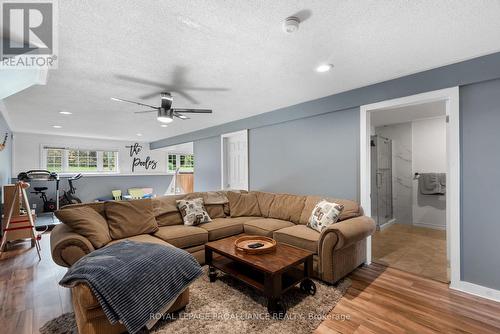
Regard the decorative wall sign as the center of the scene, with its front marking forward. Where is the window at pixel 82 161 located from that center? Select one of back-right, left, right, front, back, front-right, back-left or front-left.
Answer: right

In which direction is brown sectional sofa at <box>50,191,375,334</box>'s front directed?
toward the camera

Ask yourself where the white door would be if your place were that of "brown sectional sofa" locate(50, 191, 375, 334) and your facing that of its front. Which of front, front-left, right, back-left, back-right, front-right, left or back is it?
back

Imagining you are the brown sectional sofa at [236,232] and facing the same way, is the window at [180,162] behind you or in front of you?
behind

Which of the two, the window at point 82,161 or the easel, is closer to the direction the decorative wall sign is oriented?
the easel

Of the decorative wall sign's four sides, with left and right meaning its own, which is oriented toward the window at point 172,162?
left

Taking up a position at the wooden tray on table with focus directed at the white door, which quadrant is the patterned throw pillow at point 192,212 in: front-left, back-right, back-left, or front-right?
front-left

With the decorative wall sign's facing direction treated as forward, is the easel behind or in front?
in front

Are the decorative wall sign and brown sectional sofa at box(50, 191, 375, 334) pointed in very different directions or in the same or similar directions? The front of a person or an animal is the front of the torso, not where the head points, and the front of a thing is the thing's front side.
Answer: same or similar directions

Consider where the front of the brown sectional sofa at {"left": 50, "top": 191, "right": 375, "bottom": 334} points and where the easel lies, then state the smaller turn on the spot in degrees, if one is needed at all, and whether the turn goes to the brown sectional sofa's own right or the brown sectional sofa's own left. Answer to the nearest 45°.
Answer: approximately 90° to the brown sectional sofa's own right

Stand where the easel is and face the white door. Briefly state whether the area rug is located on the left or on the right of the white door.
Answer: right

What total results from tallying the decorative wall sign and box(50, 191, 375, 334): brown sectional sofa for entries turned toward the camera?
2

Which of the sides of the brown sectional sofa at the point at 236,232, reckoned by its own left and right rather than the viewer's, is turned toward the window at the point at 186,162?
back

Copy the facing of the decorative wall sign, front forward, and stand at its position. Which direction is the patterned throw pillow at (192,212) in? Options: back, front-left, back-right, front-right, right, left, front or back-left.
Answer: front

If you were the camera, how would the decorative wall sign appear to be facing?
facing the viewer

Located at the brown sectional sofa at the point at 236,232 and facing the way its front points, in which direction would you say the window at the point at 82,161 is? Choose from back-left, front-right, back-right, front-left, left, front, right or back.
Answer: back-right
